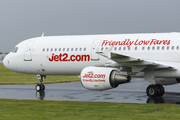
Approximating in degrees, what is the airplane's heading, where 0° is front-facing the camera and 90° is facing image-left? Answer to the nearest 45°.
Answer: approximately 90°
